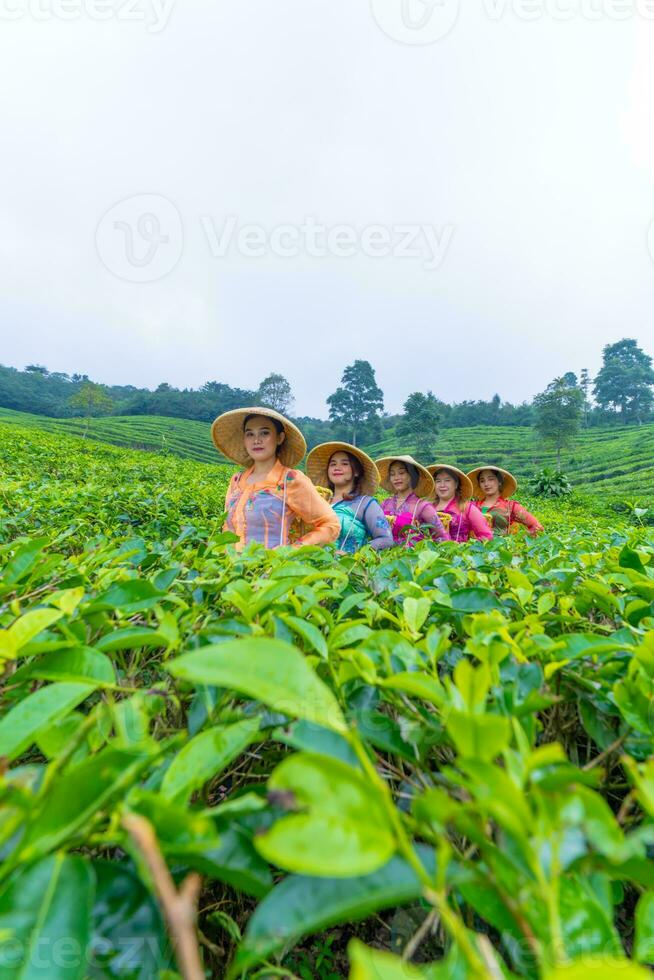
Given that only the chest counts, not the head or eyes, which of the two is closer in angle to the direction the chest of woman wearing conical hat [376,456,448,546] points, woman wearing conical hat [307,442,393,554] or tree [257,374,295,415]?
the woman wearing conical hat

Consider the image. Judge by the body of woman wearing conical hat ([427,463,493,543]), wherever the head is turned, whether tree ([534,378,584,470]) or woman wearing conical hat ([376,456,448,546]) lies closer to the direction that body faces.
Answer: the woman wearing conical hat

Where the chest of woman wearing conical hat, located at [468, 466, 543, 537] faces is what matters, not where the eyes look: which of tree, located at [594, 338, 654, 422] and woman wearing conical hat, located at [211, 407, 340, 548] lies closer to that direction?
the woman wearing conical hat

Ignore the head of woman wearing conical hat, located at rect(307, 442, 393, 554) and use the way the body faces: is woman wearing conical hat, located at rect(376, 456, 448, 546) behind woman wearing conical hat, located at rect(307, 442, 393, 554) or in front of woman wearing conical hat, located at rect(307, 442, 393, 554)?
behind

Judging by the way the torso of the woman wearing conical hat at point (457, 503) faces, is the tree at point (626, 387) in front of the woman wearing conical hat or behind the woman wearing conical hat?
behind

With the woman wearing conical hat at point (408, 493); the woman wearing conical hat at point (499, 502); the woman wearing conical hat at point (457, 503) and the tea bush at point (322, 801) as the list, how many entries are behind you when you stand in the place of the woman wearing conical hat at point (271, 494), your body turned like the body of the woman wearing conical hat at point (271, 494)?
3

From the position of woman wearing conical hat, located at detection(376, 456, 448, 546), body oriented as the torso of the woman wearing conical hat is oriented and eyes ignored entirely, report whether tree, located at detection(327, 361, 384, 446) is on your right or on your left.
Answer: on your right

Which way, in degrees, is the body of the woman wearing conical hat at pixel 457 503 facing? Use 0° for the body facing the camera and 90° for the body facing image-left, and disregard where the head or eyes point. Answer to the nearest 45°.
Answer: approximately 45°
